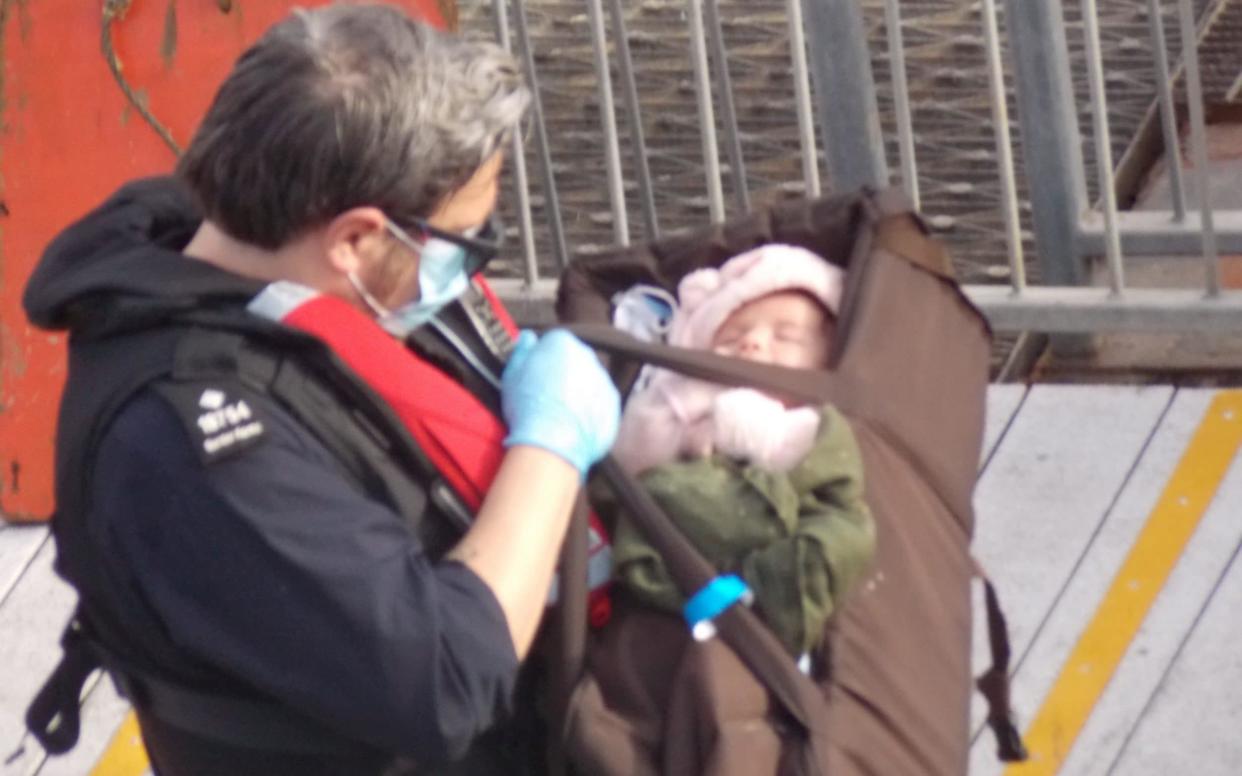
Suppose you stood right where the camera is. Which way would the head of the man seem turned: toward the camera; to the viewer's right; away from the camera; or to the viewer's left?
to the viewer's right

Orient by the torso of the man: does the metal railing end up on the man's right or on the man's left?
on the man's left

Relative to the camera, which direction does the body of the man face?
to the viewer's right
